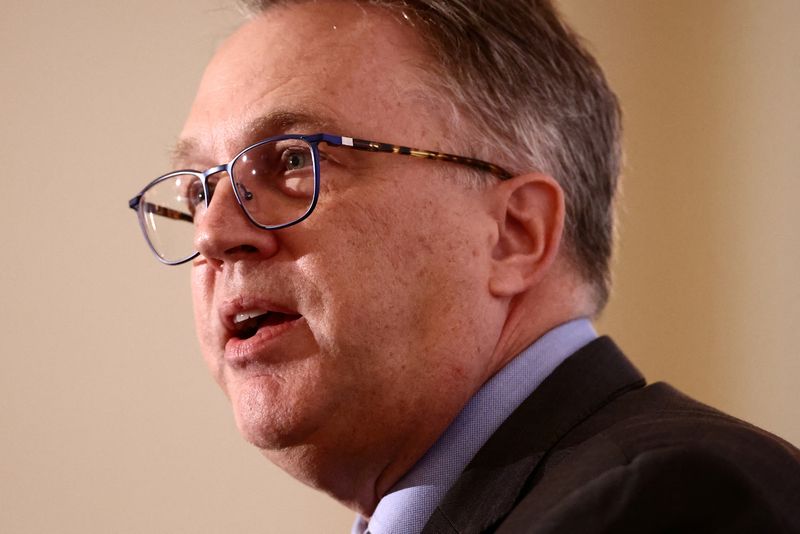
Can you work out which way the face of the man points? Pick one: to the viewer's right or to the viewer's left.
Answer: to the viewer's left

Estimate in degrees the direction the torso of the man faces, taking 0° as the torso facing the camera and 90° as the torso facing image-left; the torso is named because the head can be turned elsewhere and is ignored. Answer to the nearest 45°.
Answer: approximately 45°
